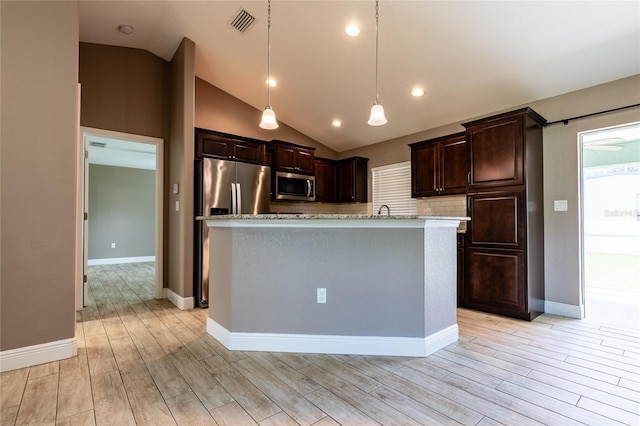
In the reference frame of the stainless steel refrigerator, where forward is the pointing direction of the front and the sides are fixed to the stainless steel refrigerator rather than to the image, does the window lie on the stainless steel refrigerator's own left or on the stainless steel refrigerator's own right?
on the stainless steel refrigerator's own left

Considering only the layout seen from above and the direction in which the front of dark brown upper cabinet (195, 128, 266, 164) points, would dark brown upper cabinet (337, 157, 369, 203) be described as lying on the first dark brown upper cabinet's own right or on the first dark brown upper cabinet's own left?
on the first dark brown upper cabinet's own left

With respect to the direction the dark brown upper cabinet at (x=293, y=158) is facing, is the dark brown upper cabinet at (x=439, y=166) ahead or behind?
ahead

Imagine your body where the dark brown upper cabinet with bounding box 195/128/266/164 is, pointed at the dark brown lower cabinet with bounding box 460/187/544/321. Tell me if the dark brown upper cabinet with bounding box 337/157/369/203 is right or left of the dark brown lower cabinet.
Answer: left

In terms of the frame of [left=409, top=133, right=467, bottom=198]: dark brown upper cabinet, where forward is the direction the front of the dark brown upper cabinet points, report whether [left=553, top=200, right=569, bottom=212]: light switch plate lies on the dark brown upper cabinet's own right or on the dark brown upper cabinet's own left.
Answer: on the dark brown upper cabinet's own left

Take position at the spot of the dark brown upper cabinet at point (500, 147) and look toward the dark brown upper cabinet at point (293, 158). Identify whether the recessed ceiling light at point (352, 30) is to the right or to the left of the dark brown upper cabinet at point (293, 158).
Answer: left

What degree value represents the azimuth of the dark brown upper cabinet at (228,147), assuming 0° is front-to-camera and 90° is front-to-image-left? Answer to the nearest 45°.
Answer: approximately 315°

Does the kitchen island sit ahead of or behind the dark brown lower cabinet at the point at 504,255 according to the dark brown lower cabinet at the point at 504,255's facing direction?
ahead

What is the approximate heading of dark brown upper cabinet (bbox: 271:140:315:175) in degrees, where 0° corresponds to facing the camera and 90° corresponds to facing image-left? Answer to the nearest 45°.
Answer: approximately 315°

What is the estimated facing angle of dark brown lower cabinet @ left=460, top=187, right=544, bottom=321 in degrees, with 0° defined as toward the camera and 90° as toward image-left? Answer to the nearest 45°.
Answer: approximately 45°
